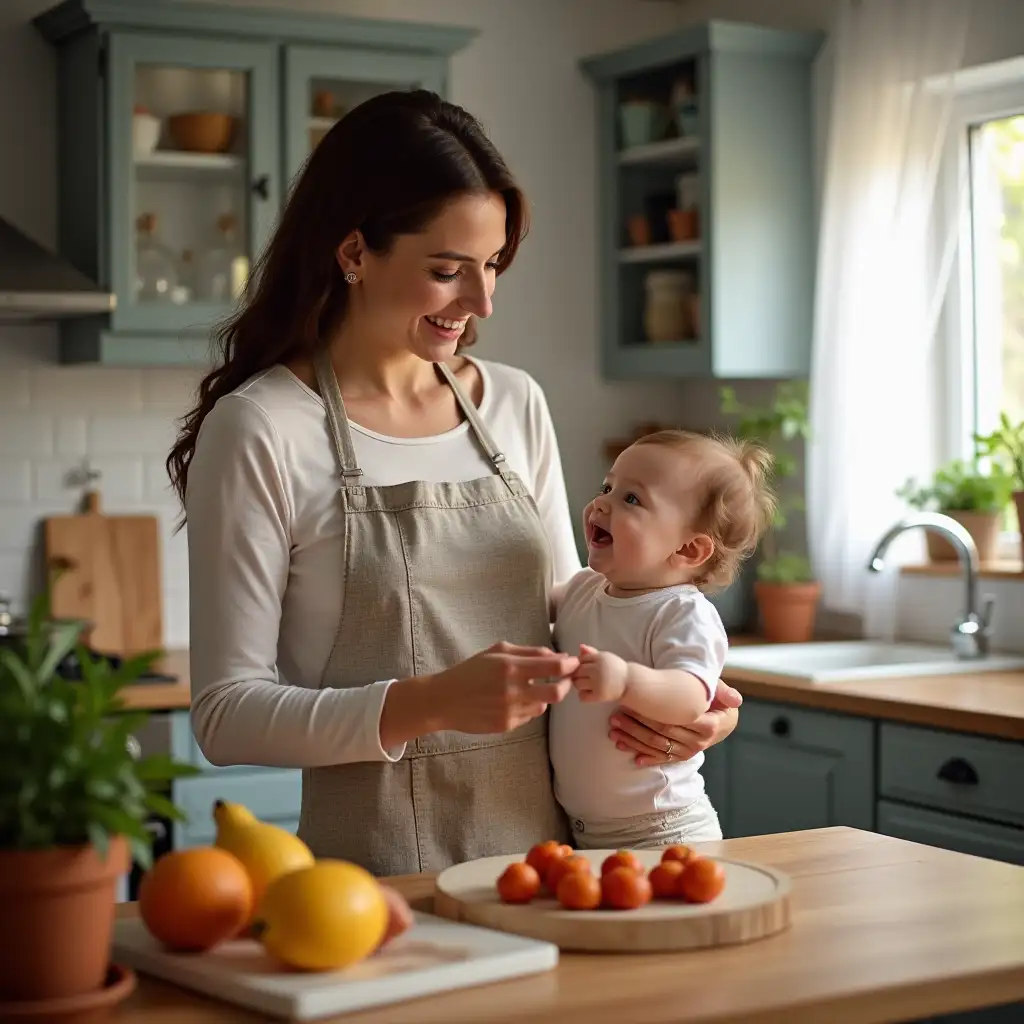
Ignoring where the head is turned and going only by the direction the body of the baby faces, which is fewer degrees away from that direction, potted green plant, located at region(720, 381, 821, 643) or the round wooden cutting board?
the round wooden cutting board

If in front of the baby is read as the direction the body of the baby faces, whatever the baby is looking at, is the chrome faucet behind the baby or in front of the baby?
behind

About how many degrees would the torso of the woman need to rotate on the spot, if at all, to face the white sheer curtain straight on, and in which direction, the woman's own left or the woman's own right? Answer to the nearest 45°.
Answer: approximately 90° to the woman's own left

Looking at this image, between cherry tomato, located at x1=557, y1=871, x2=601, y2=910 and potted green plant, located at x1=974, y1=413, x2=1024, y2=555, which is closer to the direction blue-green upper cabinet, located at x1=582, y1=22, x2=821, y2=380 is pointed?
the cherry tomato

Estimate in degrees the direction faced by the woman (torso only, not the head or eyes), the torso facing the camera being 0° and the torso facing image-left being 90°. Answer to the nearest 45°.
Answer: approximately 315°

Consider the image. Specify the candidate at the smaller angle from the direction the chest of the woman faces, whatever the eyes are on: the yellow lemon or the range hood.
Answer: the yellow lemon

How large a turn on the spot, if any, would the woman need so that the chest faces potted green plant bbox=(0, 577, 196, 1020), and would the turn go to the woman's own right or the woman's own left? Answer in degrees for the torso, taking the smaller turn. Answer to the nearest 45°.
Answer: approximately 45° to the woman's own right

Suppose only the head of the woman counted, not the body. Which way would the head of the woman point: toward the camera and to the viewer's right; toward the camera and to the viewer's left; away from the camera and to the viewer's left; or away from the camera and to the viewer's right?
toward the camera and to the viewer's right

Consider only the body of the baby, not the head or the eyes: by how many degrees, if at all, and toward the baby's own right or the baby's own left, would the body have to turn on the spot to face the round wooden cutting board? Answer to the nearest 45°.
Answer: approximately 45° to the baby's own left

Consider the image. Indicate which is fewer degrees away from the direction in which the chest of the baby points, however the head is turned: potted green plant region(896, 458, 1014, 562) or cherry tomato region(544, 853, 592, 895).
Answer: the cherry tomato
